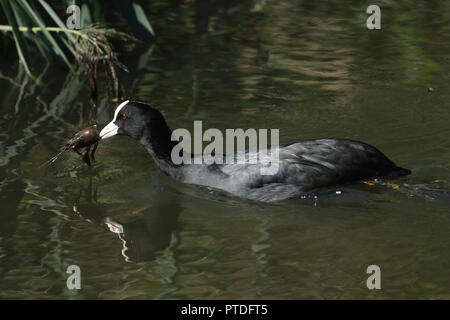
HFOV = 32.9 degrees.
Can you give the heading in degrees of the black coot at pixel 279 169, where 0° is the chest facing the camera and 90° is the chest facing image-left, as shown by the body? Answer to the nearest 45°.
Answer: approximately 90°

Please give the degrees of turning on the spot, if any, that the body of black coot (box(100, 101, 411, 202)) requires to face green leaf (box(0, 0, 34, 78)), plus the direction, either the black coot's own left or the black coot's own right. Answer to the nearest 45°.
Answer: approximately 45° to the black coot's own right

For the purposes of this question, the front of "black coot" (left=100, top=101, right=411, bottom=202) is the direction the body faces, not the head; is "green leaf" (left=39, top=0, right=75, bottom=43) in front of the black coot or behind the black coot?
in front

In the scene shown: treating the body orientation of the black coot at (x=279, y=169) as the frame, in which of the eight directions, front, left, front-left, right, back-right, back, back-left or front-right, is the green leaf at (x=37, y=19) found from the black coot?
front-right
